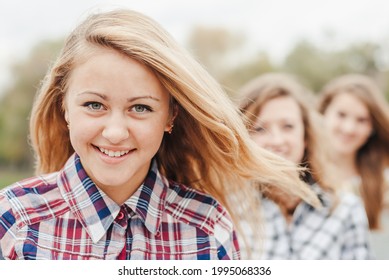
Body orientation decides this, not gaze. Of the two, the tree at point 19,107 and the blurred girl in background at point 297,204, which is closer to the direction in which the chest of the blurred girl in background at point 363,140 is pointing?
the blurred girl in background

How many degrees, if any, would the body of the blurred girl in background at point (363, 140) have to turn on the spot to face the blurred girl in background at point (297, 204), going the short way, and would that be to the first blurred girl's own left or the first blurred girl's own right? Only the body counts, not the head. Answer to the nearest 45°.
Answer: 0° — they already face them

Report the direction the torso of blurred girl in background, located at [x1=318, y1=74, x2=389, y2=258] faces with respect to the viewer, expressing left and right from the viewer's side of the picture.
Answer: facing the viewer

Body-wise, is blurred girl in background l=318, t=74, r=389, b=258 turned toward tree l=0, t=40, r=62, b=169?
no

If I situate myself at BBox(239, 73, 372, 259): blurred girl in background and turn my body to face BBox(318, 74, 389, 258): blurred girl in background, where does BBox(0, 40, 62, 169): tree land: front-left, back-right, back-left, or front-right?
front-left

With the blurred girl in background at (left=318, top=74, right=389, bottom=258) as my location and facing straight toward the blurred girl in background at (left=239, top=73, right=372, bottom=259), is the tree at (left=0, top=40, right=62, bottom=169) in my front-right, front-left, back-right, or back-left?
back-right

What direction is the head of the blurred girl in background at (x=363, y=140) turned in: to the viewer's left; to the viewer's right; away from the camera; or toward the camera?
toward the camera

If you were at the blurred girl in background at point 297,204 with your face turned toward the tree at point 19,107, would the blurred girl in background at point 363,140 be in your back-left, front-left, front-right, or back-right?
front-right

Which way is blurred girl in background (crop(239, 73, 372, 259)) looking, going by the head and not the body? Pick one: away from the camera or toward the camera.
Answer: toward the camera
